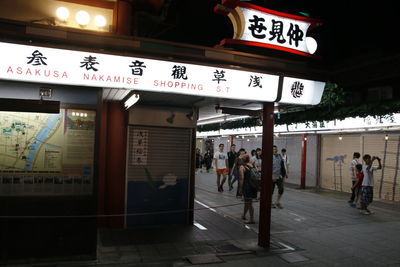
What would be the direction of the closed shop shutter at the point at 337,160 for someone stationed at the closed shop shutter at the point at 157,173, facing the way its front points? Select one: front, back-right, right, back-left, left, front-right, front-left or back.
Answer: back-left

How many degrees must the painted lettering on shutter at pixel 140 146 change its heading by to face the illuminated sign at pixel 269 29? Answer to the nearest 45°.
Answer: approximately 45° to its left

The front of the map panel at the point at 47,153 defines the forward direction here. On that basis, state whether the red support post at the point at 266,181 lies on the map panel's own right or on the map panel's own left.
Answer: on the map panel's own left

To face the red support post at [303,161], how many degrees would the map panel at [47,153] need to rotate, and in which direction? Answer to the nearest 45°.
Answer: approximately 135° to its left
